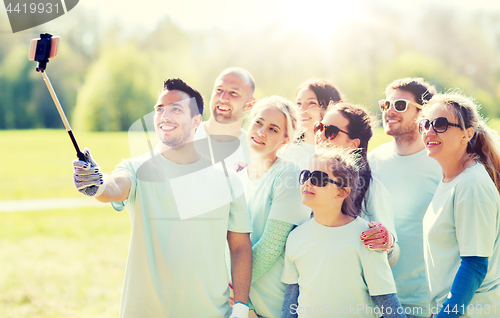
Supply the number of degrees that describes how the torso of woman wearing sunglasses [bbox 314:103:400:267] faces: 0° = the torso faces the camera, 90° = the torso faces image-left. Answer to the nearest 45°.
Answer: approximately 45°

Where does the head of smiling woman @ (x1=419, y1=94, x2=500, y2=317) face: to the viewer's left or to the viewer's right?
to the viewer's left

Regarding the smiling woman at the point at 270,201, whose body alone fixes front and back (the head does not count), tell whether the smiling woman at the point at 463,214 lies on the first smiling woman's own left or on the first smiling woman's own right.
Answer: on the first smiling woman's own left

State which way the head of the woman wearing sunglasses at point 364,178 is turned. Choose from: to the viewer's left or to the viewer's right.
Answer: to the viewer's left

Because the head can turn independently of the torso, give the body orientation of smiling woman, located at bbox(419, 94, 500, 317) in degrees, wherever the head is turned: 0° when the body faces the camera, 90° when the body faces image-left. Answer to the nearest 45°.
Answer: approximately 45°
